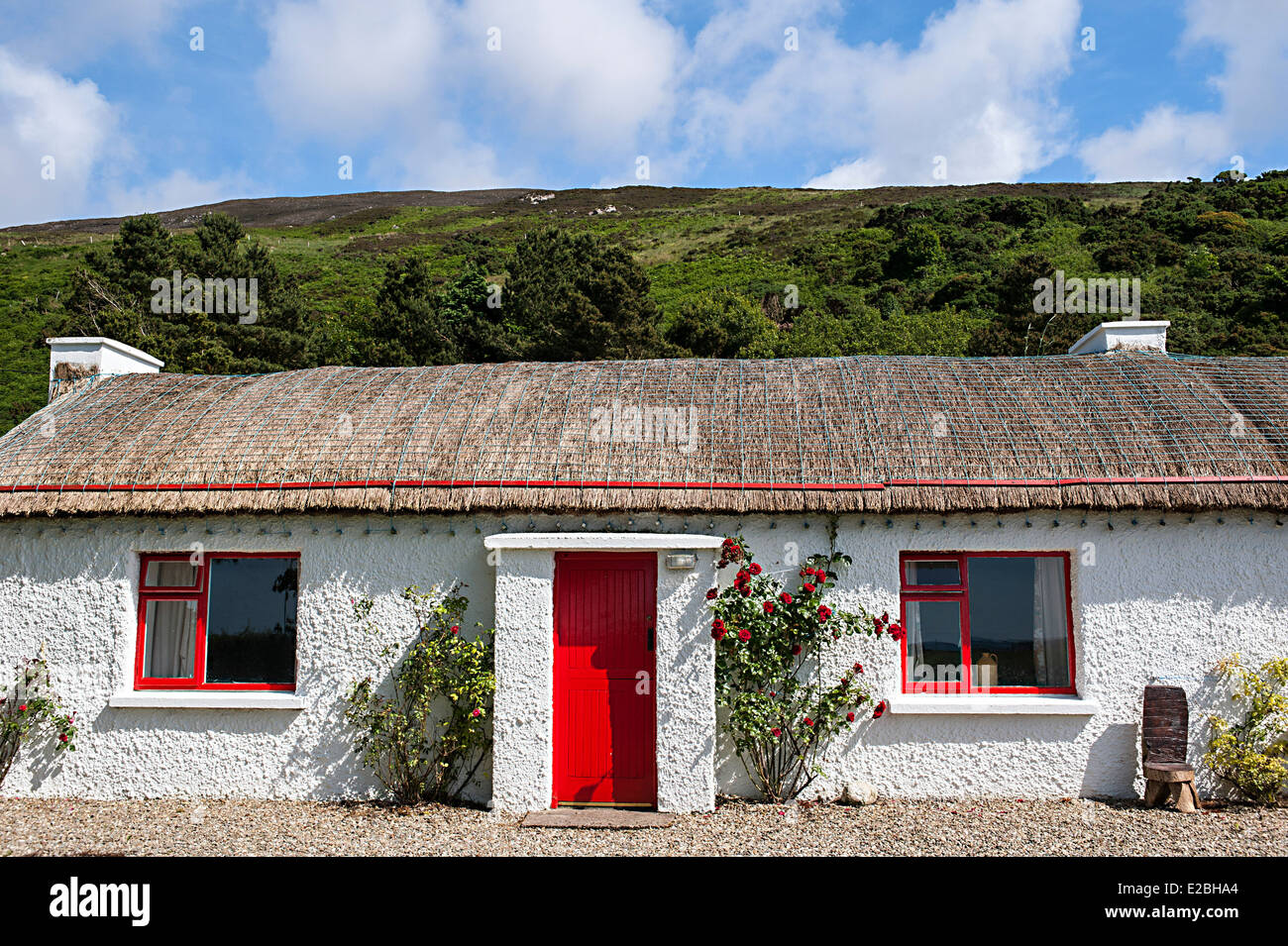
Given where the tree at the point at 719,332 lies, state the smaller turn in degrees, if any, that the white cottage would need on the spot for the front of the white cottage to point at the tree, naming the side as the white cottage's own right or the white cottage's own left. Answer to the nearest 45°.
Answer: approximately 180°

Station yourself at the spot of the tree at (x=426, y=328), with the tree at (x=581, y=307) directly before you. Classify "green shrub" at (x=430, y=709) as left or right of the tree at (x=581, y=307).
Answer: right

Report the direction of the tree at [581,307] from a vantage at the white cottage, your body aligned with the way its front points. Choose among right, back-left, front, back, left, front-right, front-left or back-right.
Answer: back

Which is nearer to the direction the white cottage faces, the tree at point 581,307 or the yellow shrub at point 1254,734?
the yellow shrub

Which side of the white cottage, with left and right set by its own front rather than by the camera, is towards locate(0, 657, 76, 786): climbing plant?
right

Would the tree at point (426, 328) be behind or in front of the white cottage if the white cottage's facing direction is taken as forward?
behind

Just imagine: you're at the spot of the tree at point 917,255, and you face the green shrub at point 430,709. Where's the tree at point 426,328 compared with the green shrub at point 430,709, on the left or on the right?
right

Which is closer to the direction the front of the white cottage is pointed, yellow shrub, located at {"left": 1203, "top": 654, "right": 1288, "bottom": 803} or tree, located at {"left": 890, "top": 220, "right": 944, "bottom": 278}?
the yellow shrub

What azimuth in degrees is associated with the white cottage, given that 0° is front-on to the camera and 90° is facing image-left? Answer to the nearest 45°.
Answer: approximately 0°
